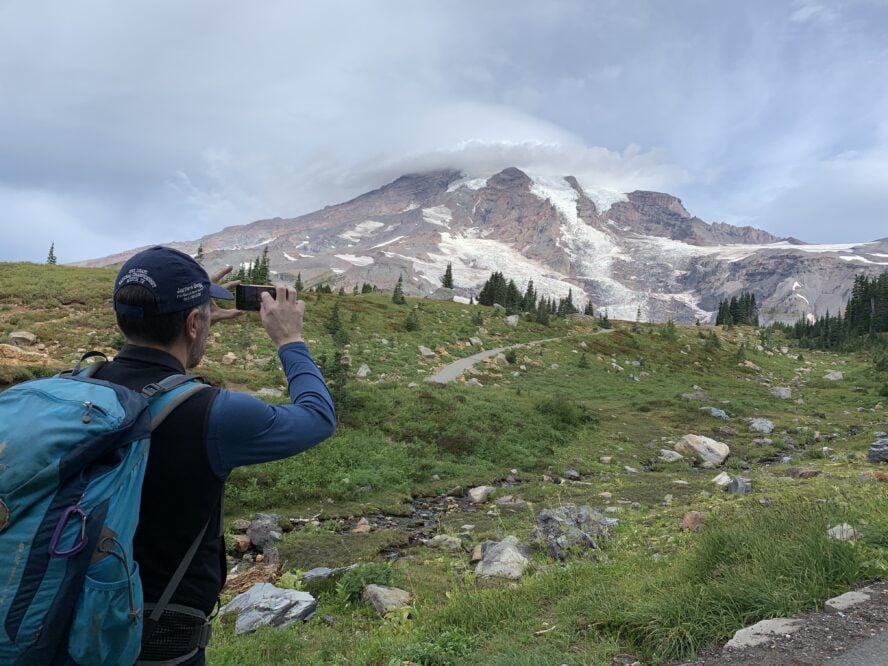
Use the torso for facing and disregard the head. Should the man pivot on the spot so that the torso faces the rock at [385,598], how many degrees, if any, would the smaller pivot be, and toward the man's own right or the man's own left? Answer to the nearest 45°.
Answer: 0° — they already face it

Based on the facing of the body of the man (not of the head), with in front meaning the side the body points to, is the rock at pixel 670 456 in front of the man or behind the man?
in front

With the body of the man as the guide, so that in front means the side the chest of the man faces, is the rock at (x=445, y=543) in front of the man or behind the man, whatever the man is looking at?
in front

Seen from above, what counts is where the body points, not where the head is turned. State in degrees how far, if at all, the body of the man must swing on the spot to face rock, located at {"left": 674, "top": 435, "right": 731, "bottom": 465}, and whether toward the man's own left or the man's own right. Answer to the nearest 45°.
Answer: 0° — they already face it

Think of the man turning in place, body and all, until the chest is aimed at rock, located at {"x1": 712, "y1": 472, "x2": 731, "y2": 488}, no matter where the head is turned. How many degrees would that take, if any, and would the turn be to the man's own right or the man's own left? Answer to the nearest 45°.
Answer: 0° — they already face it

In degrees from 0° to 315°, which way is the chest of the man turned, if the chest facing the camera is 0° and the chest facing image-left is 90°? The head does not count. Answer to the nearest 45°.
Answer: approximately 225°

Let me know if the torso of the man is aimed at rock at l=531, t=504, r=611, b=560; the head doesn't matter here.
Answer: yes

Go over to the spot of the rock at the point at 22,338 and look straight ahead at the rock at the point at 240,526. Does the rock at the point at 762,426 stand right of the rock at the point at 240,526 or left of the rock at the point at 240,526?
left

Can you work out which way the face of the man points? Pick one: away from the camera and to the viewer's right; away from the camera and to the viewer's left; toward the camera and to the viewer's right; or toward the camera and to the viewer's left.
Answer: away from the camera and to the viewer's right

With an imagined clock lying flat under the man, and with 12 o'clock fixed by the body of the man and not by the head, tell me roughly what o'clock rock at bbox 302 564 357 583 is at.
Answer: The rock is roughly at 11 o'clock from the man.

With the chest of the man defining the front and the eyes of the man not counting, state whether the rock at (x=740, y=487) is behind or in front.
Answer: in front

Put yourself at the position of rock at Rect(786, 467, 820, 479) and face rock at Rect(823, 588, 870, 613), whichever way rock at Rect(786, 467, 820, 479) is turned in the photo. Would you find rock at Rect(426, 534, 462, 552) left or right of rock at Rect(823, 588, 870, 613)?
right

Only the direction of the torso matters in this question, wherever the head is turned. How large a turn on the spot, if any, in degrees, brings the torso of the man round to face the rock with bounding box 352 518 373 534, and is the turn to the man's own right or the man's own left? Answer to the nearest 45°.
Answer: approximately 45° to the man's own left

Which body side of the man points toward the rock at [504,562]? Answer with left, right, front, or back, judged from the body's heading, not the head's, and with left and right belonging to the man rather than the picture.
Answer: front
